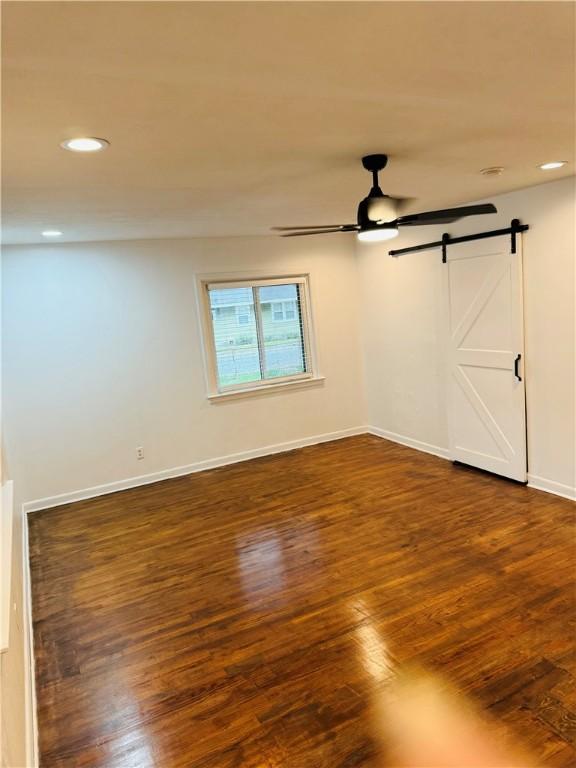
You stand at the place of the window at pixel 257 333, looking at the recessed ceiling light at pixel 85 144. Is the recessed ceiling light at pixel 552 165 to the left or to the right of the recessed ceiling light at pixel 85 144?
left

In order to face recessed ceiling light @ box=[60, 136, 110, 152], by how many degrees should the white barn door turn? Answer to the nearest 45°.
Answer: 0° — it already faces it

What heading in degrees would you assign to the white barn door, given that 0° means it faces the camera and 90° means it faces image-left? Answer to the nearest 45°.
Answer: approximately 45°

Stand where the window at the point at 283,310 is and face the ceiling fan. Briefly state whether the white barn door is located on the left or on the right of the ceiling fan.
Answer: left

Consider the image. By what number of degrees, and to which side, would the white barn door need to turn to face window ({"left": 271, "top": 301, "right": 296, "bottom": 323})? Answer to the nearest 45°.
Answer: approximately 45° to its right

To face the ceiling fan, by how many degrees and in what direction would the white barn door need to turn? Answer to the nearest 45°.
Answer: approximately 45° to its left
